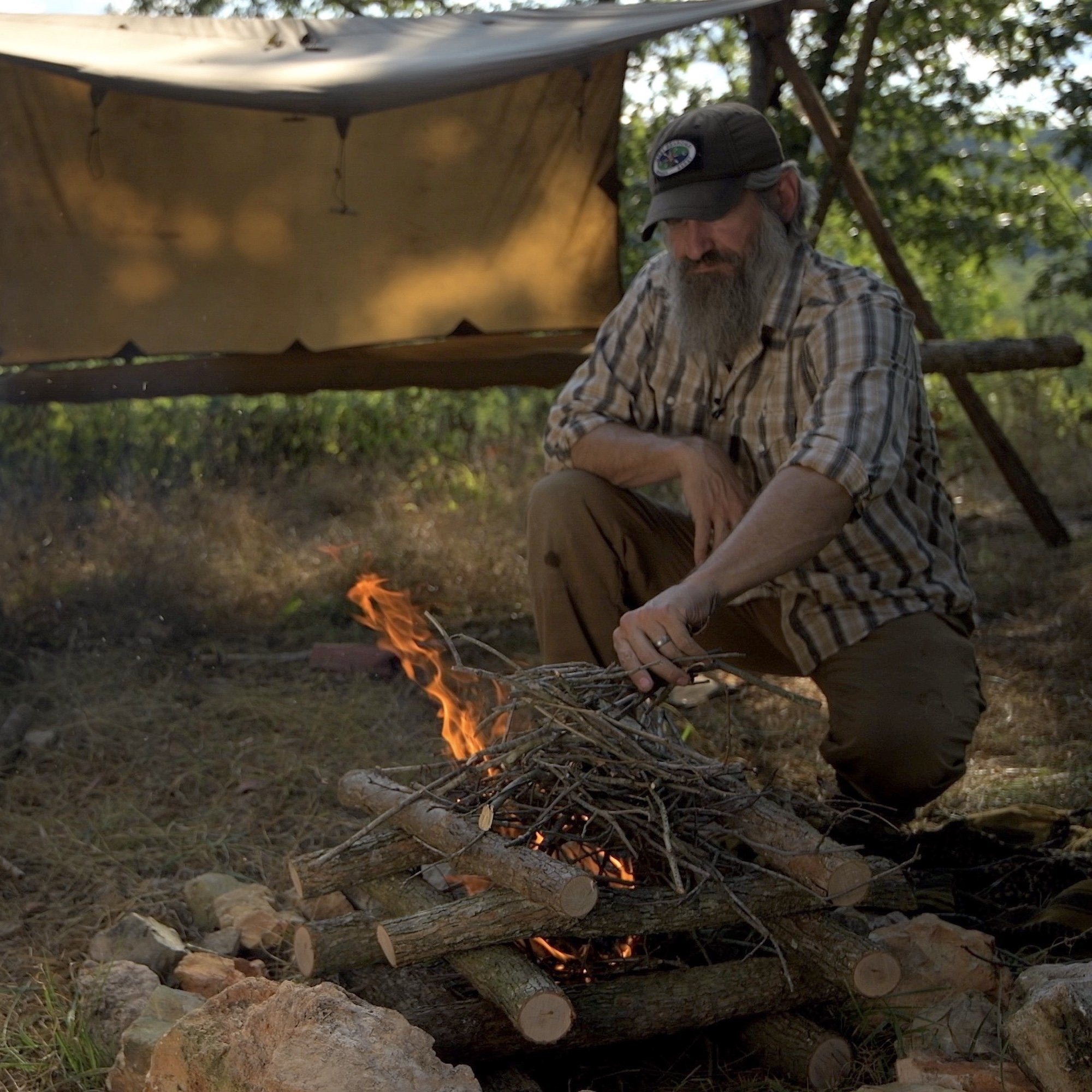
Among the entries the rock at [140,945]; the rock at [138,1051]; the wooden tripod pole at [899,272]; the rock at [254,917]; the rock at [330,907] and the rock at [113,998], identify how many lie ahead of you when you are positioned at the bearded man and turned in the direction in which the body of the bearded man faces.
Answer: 5

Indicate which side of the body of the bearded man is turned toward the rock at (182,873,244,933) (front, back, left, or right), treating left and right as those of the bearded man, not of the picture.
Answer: front

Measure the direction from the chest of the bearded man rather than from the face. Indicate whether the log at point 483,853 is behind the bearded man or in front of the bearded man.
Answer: in front

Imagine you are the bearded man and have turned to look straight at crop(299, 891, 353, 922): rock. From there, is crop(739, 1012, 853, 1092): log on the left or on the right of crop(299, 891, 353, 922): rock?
left

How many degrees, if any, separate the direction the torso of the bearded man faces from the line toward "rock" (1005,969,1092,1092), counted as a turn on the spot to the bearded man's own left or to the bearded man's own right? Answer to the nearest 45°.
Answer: approximately 45° to the bearded man's own left

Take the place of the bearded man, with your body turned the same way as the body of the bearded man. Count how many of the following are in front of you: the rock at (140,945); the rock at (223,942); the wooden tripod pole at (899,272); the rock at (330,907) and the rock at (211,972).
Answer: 4

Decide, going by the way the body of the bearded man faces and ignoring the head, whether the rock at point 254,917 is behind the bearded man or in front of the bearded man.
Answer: in front

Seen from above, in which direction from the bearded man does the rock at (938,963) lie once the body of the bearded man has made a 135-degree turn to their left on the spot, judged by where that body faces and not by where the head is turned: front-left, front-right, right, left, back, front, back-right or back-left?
right

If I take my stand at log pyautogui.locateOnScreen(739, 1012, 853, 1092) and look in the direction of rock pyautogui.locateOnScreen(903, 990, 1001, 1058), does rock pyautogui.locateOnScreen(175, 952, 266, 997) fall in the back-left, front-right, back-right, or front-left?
back-left

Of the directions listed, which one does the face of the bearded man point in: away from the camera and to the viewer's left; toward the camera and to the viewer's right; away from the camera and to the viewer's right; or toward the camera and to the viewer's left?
toward the camera and to the viewer's left

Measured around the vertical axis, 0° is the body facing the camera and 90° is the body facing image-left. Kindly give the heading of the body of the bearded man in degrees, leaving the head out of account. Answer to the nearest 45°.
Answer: approximately 45°

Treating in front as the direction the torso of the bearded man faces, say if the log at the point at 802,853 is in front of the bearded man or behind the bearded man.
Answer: in front

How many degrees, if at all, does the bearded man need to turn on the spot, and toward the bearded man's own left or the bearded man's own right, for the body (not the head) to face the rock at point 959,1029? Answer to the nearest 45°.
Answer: approximately 45° to the bearded man's own left
